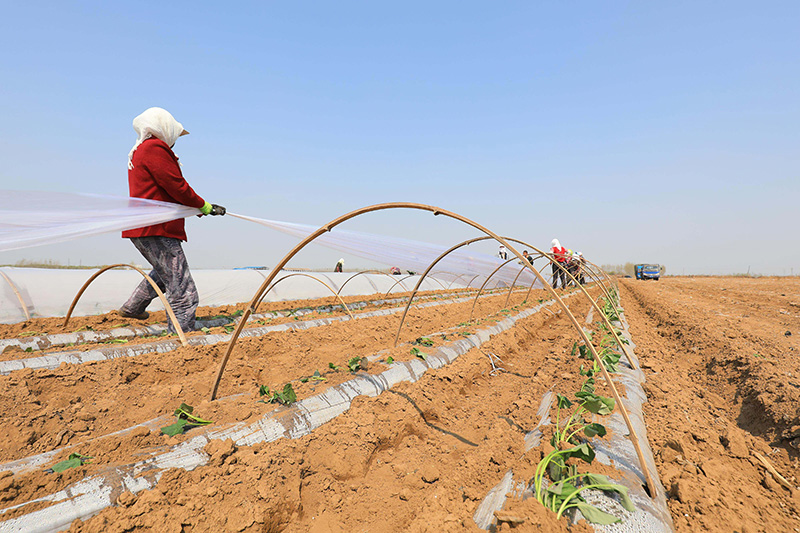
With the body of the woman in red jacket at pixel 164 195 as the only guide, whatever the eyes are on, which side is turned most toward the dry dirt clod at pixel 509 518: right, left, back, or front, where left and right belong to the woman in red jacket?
right

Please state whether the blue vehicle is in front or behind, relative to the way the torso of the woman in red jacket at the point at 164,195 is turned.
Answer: in front

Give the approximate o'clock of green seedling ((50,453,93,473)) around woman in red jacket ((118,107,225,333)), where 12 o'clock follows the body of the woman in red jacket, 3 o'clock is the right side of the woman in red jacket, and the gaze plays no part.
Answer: The green seedling is roughly at 3 o'clock from the woman in red jacket.

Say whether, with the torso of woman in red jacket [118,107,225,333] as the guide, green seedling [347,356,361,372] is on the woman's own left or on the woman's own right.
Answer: on the woman's own right

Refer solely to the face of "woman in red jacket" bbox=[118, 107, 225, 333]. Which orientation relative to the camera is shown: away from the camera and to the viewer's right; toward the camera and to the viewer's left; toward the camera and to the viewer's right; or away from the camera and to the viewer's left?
away from the camera and to the viewer's right

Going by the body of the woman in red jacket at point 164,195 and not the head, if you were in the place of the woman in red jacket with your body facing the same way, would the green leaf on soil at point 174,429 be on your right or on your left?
on your right

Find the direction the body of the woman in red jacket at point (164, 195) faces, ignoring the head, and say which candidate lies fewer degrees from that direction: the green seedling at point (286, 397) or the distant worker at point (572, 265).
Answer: the distant worker

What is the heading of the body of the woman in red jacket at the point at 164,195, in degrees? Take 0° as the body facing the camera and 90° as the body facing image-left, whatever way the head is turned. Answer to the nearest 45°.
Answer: approximately 270°

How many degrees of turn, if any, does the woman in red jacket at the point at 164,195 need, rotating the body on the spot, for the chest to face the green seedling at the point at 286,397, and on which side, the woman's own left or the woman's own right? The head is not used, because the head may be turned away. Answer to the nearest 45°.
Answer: approximately 90° to the woman's own right

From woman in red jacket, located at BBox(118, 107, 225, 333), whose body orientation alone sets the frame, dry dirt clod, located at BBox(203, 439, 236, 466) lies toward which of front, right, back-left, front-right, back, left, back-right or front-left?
right

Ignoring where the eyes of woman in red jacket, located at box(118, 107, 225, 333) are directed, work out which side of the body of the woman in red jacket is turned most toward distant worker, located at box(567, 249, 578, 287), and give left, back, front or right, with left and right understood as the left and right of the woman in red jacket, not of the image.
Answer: front

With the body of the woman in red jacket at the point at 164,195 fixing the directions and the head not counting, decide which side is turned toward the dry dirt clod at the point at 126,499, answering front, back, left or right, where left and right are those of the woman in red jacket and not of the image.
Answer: right

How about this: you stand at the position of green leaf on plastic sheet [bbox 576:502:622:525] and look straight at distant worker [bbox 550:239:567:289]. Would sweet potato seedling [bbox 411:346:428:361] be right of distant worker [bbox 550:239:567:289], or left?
left
